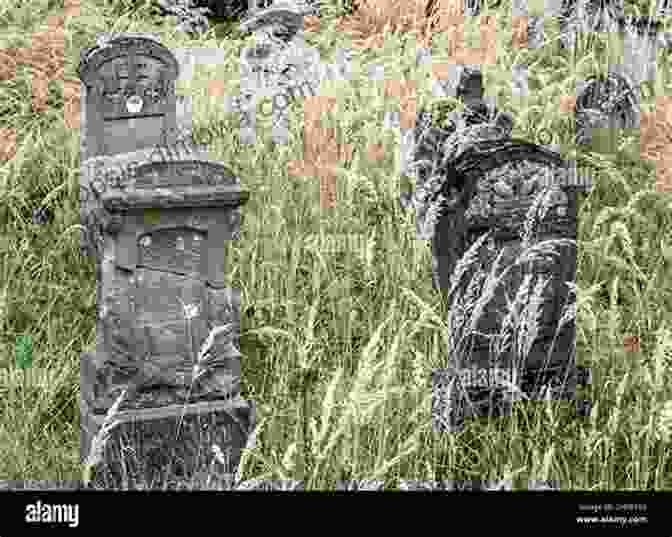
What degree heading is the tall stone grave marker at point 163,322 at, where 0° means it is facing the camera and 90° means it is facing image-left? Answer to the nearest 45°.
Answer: approximately 0°

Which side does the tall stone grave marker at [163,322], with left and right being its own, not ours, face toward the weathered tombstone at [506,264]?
left

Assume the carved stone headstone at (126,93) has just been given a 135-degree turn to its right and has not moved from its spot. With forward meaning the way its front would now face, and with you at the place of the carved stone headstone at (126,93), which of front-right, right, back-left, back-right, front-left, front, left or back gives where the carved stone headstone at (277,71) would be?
right

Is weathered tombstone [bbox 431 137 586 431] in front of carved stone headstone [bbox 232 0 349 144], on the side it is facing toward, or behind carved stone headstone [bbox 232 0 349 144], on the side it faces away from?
in front

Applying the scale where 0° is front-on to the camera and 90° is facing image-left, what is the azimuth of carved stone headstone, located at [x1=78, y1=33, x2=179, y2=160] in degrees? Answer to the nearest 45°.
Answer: approximately 0°

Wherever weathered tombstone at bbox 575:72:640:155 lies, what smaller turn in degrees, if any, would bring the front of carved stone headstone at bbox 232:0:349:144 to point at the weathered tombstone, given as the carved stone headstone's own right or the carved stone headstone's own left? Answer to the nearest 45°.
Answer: approximately 90° to the carved stone headstone's own left

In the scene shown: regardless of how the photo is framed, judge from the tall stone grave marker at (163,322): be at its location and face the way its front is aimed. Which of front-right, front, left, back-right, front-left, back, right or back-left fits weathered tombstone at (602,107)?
back-left
